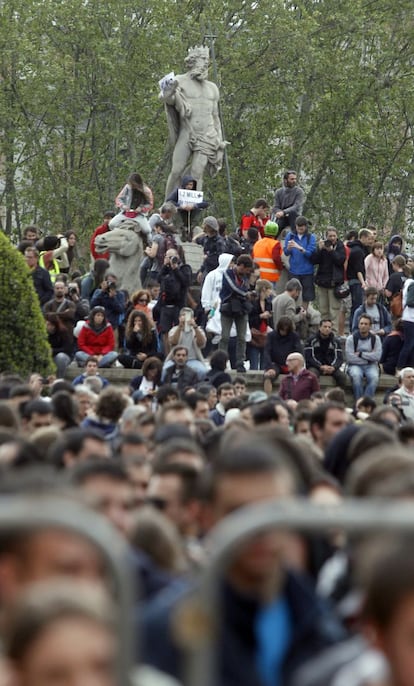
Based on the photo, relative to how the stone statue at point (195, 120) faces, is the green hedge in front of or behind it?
in front

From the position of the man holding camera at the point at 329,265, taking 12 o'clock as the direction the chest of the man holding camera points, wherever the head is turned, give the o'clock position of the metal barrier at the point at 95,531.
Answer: The metal barrier is roughly at 12 o'clock from the man holding camera.

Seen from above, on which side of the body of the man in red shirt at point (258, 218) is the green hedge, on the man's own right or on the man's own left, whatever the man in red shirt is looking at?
on the man's own right

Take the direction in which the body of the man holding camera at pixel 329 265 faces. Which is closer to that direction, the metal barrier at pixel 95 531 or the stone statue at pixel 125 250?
the metal barrier
